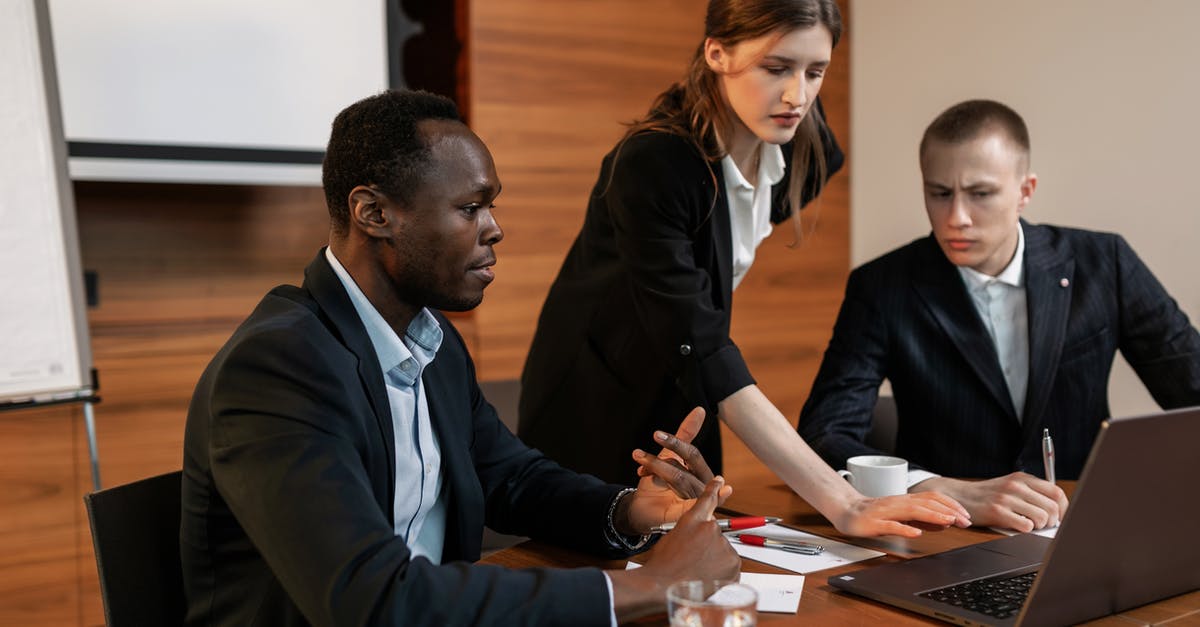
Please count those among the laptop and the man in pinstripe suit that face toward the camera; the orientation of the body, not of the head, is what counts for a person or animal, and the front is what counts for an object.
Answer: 1

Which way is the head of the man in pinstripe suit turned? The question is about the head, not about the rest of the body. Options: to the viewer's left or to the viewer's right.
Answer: to the viewer's left

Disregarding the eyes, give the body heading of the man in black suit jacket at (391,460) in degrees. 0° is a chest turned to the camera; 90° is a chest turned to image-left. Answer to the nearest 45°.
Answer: approximately 315°

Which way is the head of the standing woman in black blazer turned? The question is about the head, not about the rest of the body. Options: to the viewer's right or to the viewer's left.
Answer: to the viewer's right

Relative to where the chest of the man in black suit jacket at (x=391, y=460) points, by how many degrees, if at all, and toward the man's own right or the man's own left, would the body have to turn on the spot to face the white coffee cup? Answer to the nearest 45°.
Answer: approximately 45° to the man's own left

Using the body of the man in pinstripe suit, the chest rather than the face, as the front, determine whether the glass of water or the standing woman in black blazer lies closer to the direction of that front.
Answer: the glass of water

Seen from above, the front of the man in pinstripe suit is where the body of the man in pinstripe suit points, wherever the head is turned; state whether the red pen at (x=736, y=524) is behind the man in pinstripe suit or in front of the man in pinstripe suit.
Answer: in front

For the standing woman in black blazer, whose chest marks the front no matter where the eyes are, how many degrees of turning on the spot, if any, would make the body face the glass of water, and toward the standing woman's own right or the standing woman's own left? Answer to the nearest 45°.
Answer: approximately 45° to the standing woman's own right

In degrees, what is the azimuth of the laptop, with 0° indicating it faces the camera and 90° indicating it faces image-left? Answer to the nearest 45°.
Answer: approximately 135°

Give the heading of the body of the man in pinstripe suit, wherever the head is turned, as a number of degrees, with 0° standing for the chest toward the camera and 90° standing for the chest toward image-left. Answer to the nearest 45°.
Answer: approximately 0°

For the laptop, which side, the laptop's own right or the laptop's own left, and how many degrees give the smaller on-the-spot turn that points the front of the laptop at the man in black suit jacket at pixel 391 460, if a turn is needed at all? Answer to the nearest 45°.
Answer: approximately 45° to the laptop's own left
